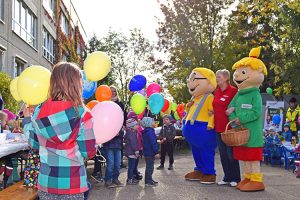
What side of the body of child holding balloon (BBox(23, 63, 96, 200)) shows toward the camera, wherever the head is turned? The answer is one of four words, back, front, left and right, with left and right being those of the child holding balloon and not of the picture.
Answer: back

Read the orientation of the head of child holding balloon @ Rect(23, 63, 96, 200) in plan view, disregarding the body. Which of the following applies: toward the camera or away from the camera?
away from the camera

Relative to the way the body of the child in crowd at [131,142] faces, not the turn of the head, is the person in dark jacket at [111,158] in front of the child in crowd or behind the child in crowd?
behind

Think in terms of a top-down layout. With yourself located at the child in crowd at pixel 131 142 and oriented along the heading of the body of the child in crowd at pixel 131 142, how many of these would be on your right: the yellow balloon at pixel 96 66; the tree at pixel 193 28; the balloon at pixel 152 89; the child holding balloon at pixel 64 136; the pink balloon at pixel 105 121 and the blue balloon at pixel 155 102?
3

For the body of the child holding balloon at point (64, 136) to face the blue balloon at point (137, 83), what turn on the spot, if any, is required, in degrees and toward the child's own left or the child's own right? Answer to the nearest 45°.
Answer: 0° — they already face it

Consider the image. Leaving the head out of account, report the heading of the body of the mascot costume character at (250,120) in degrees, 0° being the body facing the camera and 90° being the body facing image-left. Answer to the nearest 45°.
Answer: approximately 45°
